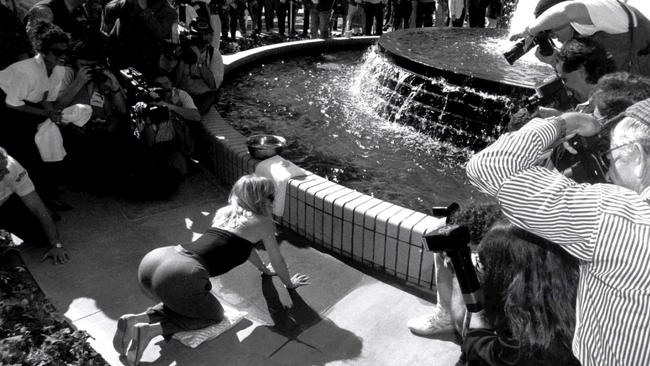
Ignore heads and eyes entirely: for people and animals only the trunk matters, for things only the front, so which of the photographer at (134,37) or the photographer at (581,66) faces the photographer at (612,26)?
the photographer at (134,37)

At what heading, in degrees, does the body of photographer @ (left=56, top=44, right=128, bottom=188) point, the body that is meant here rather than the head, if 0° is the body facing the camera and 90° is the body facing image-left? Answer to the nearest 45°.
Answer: approximately 315°

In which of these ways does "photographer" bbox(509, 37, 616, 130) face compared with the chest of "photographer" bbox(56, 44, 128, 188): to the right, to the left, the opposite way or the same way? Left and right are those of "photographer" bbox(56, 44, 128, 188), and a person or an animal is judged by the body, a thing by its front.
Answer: to the right

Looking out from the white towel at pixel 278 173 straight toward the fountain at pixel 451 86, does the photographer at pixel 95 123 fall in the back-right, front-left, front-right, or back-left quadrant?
back-left

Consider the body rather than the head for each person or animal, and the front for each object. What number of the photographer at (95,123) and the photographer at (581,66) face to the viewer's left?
1

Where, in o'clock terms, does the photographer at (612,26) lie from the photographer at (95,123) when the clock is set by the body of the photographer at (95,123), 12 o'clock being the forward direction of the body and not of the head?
the photographer at (612,26) is roughly at 12 o'clock from the photographer at (95,123).

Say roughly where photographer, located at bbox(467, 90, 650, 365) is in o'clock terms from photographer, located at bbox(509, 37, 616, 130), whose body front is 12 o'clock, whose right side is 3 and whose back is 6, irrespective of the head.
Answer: photographer, located at bbox(467, 90, 650, 365) is roughly at 9 o'clock from photographer, located at bbox(509, 37, 616, 130).

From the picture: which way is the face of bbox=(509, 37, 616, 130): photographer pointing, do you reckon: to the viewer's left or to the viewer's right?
to the viewer's left

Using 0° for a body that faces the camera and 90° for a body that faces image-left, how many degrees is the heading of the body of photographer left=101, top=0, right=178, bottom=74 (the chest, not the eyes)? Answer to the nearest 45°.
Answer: approximately 315°

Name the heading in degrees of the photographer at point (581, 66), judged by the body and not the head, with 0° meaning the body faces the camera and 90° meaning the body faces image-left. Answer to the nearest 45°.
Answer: approximately 90°

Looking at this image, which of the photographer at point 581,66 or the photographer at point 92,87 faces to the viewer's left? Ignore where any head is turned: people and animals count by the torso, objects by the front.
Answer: the photographer at point 581,66
